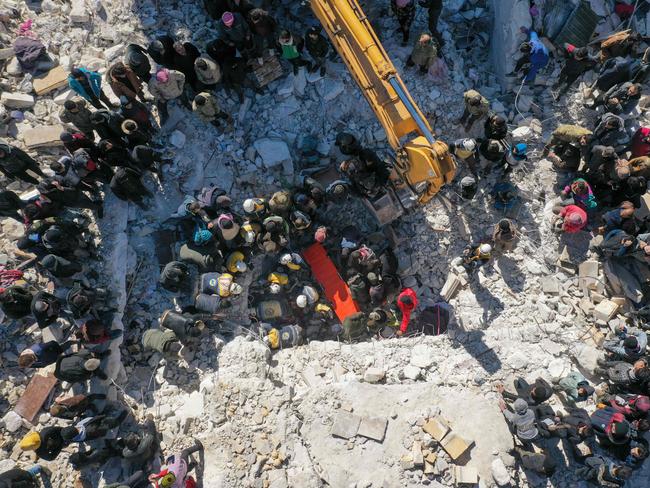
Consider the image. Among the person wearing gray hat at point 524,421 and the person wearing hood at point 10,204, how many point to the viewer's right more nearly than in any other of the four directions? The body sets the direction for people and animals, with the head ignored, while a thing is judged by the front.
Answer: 1

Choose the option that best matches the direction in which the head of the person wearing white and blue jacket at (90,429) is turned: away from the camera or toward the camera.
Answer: away from the camera

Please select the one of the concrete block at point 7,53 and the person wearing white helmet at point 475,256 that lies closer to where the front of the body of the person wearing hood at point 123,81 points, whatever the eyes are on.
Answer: the person wearing white helmet

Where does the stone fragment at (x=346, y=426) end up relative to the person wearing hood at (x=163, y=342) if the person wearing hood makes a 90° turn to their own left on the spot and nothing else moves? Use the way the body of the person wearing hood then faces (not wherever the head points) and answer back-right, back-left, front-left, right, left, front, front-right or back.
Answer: back-right

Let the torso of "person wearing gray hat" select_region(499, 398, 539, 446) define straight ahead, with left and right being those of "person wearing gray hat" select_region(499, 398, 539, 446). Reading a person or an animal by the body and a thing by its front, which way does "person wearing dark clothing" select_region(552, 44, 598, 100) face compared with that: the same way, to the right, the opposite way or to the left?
to the left

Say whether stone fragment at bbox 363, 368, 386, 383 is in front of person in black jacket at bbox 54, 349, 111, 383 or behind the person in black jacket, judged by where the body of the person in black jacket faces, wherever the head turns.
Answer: in front

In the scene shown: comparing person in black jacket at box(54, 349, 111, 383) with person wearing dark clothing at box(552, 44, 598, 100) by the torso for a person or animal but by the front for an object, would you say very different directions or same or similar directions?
very different directions

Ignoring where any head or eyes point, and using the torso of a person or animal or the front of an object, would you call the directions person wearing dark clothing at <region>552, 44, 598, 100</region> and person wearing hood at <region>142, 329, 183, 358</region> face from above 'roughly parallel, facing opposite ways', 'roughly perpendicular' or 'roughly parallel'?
roughly parallel, facing opposite ways

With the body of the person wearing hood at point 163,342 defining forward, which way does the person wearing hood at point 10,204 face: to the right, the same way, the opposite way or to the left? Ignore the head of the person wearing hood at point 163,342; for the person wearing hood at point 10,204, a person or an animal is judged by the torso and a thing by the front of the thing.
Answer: the same way

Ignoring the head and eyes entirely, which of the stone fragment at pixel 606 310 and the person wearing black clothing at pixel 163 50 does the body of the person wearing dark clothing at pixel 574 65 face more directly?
the person wearing black clothing

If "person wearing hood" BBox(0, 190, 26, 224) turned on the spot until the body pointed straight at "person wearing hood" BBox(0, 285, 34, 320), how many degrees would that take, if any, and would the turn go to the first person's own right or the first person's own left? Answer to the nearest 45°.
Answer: approximately 90° to the first person's own right

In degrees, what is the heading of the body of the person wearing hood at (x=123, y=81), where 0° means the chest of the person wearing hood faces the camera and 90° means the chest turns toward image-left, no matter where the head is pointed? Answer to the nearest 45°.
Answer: approximately 315°

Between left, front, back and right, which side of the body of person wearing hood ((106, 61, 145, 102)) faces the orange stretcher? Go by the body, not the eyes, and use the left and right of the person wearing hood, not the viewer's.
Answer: front

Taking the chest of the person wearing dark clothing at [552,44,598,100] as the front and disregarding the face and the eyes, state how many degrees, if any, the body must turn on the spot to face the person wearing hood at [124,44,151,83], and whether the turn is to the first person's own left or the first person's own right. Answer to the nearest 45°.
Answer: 0° — they already face them

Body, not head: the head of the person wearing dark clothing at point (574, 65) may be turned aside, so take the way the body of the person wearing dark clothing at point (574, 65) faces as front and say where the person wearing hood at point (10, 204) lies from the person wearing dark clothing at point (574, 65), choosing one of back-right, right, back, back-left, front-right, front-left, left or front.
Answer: front

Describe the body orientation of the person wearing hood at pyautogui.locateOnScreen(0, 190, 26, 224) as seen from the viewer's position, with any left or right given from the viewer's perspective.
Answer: facing to the right of the viewer

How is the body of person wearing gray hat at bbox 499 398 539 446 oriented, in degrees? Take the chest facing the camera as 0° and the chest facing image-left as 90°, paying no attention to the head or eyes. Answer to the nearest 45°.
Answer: approximately 135°
